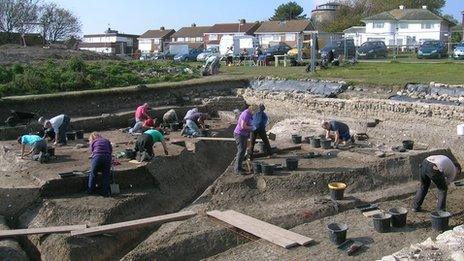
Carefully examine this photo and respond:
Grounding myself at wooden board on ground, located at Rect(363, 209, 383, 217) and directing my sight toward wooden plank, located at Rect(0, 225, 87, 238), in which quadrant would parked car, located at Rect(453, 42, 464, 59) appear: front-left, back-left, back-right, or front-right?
back-right

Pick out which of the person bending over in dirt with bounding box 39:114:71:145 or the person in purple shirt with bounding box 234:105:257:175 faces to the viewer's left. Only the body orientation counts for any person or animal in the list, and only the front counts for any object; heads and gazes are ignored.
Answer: the person bending over in dirt

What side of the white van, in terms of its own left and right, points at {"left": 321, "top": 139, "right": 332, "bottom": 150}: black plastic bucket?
left

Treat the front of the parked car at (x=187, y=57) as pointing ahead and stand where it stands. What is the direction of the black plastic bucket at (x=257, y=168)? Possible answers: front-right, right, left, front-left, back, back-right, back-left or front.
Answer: front-left

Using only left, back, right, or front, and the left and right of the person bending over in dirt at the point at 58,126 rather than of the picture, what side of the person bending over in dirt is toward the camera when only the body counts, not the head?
left

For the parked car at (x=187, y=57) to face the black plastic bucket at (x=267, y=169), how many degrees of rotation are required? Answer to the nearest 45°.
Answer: approximately 45° to its left

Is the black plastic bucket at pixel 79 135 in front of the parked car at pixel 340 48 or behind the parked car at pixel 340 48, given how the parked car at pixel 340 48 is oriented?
in front

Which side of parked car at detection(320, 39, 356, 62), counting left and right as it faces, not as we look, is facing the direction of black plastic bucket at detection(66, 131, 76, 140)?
front

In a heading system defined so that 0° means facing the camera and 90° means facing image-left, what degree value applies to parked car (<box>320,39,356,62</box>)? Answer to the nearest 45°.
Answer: approximately 45°

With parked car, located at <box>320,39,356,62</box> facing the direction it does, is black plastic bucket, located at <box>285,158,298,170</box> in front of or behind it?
in front
